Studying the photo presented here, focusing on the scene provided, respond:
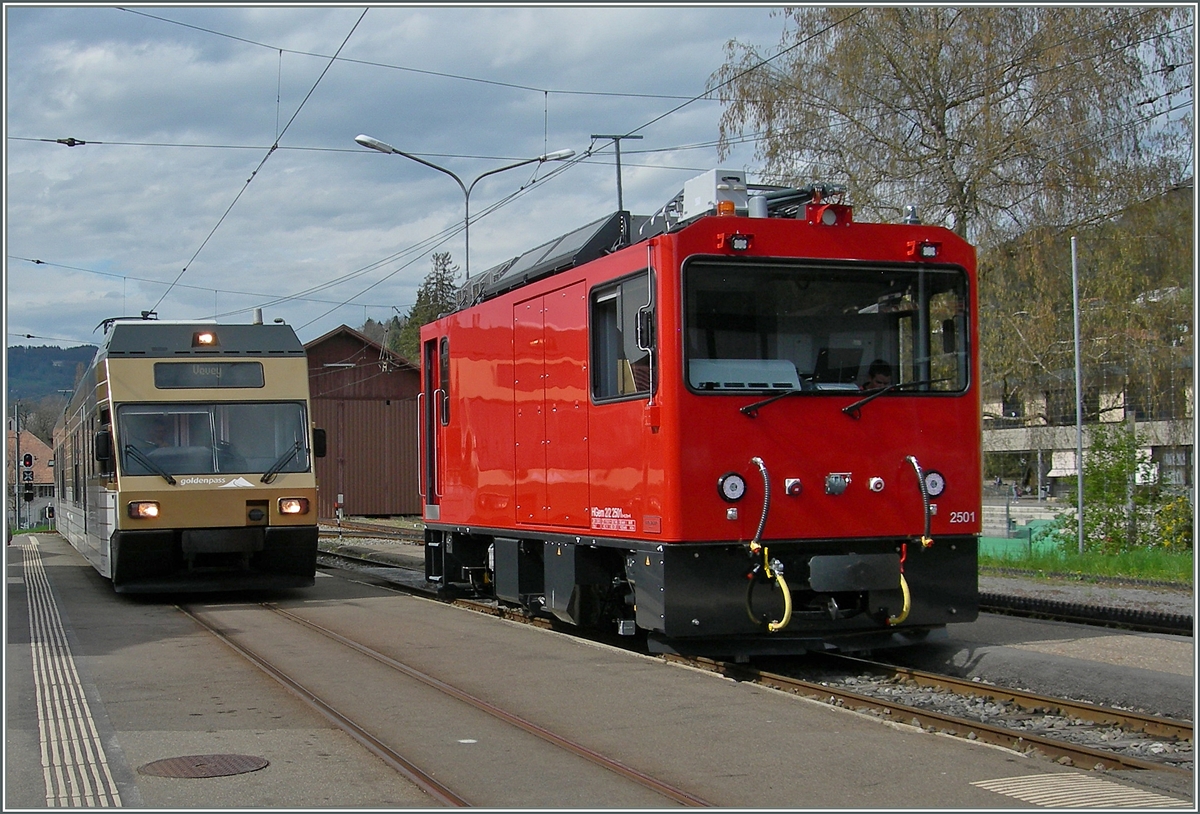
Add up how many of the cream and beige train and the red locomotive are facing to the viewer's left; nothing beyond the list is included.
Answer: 0

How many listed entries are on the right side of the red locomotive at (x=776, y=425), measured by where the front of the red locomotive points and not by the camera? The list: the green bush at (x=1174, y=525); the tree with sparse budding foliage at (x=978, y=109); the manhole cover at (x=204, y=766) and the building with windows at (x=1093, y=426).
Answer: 1

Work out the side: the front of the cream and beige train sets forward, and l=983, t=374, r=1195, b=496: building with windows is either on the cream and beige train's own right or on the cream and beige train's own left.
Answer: on the cream and beige train's own left

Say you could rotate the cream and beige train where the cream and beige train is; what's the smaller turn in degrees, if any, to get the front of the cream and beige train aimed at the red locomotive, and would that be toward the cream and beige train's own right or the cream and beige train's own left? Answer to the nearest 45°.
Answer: approximately 45° to the cream and beige train's own left

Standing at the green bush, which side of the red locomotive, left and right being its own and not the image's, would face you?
left

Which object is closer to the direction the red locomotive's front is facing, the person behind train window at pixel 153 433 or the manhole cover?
the manhole cover

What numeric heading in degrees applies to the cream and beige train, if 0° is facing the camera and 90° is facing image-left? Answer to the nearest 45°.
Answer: approximately 0°

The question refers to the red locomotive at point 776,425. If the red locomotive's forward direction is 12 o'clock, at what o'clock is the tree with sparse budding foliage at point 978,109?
The tree with sparse budding foliage is roughly at 8 o'clock from the red locomotive.

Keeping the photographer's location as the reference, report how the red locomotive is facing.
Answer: facing the viewer and to the right of the viewer

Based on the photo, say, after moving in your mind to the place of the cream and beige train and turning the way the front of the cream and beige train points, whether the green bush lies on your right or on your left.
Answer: on your left

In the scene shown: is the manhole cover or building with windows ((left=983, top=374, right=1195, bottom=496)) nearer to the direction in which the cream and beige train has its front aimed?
the manhole cover
